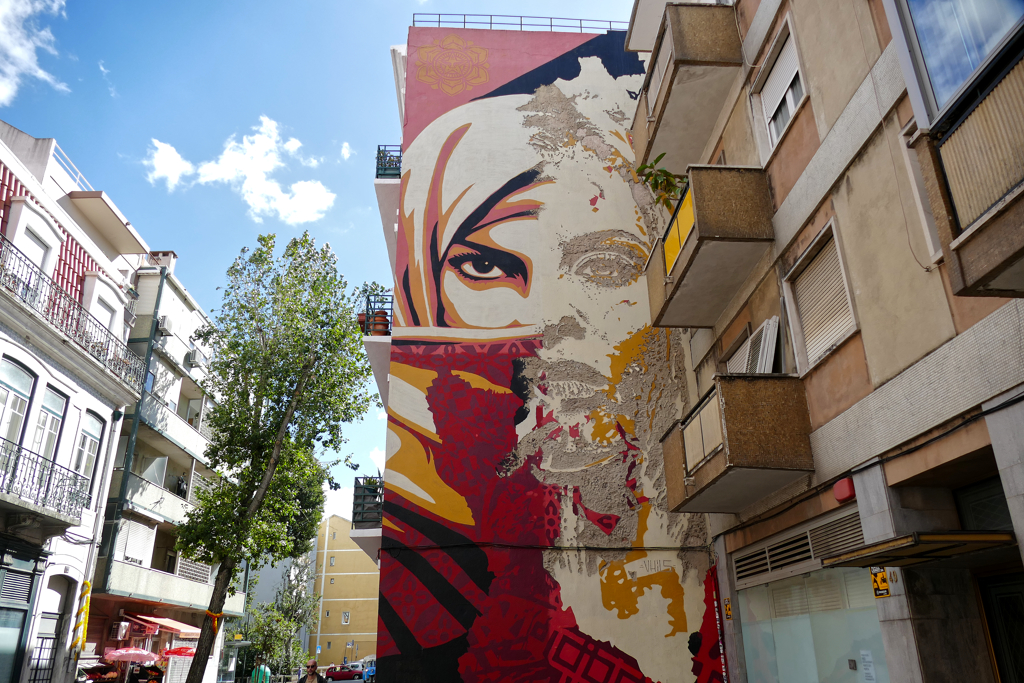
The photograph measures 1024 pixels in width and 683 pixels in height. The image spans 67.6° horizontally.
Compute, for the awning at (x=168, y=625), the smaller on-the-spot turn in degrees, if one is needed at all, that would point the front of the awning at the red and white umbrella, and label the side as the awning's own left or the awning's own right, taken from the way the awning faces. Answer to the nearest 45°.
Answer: approximately 45° to the awning's own right

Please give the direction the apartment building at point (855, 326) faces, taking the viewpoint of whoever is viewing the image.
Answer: facing the viewer and to the left of the viewer

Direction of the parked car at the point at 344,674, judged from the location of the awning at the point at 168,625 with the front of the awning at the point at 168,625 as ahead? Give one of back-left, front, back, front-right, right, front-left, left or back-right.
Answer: left

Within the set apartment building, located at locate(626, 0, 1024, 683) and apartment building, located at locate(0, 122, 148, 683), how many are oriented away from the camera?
0

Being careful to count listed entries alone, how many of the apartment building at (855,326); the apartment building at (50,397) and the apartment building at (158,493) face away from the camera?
0

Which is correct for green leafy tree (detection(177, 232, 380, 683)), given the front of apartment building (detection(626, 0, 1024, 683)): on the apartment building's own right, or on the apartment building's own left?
on the apartment building's own right

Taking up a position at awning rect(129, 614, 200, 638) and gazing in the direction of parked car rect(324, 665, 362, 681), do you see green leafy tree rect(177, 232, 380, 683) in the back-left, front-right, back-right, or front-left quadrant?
back-right

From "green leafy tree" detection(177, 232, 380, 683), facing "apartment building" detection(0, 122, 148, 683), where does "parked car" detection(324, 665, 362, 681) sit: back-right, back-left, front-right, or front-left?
back-right

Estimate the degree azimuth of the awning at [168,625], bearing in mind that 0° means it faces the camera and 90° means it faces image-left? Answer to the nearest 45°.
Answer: approximately 315°

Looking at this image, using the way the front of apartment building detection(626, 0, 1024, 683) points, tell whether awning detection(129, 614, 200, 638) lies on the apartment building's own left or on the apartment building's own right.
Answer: on the apartment building's own right

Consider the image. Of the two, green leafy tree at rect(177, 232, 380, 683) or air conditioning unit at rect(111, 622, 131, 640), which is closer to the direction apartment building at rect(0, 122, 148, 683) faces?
the green leafy tree

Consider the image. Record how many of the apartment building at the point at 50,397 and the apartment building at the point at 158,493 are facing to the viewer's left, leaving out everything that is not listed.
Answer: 0

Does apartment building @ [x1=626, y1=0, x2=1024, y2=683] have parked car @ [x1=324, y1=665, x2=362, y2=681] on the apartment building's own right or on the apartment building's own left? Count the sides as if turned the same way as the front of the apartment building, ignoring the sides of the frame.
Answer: on the apartment building's own right

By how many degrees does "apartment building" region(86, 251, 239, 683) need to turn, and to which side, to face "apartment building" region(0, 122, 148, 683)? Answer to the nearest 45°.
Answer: approximately 45° to its right

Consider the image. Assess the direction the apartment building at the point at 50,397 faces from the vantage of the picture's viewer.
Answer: facing the viewer and to the right of the viewer

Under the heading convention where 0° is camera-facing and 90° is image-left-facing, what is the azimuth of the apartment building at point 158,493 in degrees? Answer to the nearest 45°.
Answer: approximately 315°
